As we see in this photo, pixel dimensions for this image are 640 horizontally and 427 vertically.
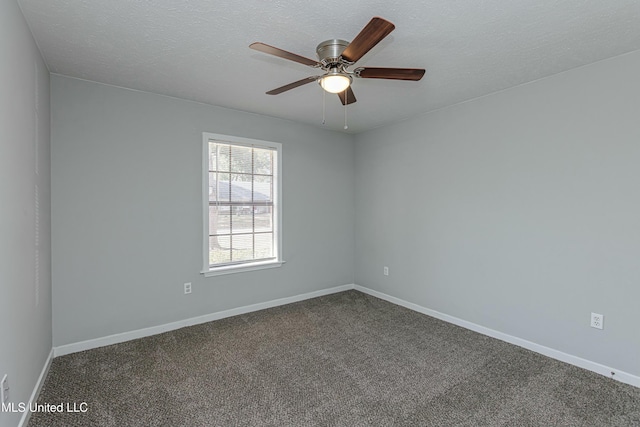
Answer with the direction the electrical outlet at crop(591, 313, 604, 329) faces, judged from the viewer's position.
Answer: facing the viewer and to the left of the viewer

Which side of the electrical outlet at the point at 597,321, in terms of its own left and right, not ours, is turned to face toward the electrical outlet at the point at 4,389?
front
